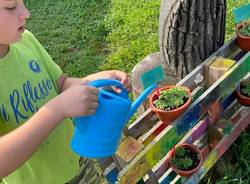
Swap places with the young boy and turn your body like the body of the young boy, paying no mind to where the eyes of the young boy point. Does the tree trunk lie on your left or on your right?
on your left

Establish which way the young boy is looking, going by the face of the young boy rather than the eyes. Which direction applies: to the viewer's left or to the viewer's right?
to the viewer's right

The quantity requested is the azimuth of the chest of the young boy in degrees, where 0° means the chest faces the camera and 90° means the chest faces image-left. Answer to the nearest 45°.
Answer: approximately 315°

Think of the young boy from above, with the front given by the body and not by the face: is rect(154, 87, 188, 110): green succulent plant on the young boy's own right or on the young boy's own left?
on the young boy's own left
